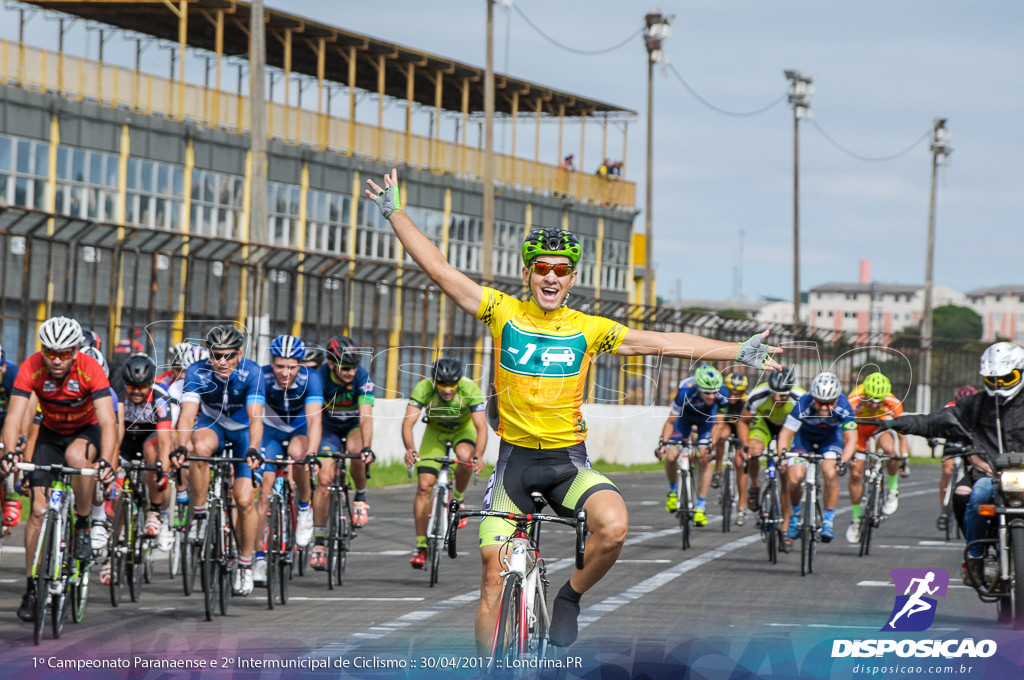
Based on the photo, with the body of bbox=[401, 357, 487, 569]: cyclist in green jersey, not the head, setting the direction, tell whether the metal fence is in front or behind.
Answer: behind

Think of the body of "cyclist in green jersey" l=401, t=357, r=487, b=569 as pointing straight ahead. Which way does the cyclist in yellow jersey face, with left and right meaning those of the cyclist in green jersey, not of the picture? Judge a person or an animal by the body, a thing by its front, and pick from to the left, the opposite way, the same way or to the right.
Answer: the same way

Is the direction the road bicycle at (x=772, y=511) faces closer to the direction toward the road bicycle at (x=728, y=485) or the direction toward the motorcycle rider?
the motorcycle rider

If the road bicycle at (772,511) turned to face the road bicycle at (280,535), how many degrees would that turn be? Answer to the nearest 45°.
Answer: approximately 45° to its right

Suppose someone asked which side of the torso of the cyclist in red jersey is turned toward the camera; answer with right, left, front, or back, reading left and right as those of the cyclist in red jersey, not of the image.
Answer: front

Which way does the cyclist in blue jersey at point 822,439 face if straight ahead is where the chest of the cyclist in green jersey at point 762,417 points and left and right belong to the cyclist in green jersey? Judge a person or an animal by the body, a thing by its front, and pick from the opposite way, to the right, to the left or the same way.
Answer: the same way

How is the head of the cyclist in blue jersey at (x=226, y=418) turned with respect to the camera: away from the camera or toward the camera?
toward the camera

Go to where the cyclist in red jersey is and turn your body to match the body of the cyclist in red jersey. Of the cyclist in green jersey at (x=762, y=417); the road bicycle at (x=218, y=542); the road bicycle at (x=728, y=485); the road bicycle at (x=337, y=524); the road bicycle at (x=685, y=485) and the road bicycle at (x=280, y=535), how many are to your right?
0

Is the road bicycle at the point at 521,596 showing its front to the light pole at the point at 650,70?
no

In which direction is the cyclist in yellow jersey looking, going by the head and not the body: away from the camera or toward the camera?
toward the camera

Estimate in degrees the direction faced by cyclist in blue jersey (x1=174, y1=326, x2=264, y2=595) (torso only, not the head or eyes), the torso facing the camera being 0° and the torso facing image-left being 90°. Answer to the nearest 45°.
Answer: approximately 0°

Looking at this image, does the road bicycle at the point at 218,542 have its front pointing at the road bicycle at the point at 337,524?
no

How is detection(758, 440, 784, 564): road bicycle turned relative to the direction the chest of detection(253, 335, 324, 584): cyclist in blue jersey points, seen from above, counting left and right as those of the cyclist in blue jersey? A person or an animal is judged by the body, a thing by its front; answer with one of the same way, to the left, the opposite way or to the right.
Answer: the same way

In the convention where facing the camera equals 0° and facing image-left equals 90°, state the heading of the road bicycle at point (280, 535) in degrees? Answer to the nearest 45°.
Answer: approximately 0°

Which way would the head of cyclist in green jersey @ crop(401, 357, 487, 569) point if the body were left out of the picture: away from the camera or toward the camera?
toward the camera

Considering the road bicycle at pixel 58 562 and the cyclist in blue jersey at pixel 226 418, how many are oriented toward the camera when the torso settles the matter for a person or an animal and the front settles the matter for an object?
2

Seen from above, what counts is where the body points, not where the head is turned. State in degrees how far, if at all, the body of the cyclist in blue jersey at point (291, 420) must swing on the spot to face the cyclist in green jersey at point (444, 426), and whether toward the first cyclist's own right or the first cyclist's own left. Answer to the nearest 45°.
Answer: approximately 135° to the first cyclist's own left

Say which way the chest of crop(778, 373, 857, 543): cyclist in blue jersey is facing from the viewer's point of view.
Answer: toward the camera
